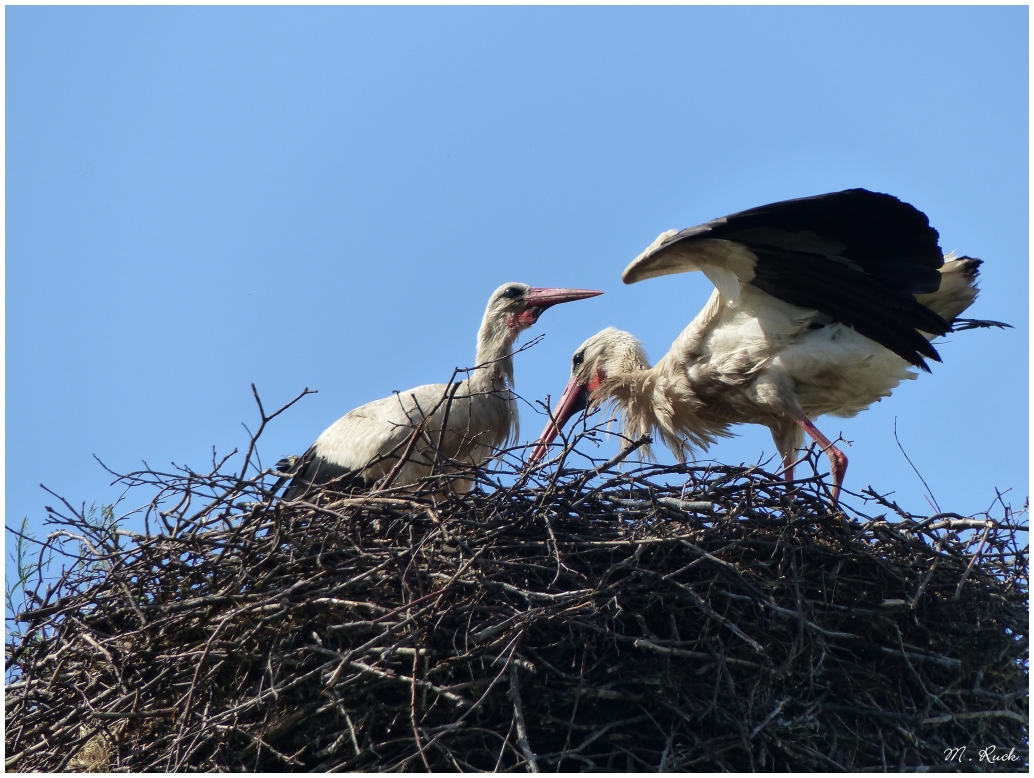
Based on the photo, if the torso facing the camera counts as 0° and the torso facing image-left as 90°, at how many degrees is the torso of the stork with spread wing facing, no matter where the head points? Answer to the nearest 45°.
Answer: approximately 90°

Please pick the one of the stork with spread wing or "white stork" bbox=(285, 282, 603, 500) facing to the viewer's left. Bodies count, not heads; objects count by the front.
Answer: the stork with spread wing

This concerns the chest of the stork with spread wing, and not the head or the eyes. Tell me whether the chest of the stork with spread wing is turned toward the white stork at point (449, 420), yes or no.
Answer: yes

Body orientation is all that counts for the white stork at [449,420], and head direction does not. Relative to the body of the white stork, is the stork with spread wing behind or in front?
in front

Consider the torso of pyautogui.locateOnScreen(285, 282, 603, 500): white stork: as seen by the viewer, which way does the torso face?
to the viewer's right

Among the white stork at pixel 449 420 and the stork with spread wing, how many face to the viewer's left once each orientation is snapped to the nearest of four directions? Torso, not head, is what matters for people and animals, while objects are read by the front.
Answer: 1

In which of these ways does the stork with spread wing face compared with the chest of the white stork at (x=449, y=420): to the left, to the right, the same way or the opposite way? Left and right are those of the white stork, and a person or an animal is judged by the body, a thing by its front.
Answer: the opposite way
